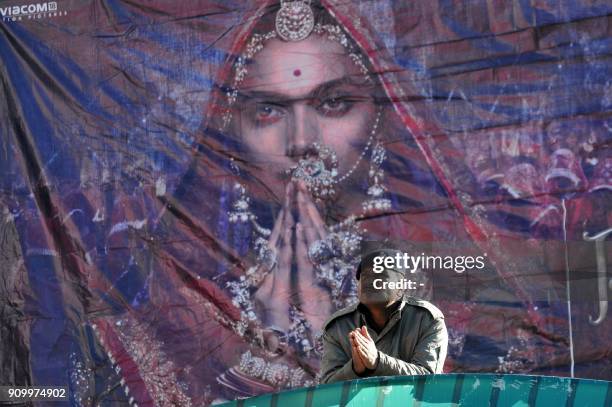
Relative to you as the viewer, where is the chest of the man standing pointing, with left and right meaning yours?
facing the viewer
